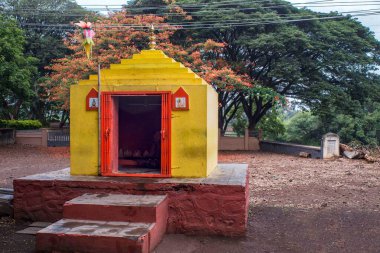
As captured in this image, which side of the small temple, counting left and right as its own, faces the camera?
front

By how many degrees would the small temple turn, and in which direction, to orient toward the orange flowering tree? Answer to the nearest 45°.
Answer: approximately 180°

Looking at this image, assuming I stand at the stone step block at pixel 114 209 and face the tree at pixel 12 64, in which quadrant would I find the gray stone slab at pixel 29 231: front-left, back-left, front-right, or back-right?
front-left

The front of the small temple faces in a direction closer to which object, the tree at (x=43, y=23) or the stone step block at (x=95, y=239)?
the stone step block

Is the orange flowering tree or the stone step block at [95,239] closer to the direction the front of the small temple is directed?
the stone step block

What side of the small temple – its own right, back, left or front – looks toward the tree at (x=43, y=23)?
back

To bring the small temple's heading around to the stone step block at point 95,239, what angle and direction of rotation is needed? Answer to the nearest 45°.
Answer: approximately 45° to its right
